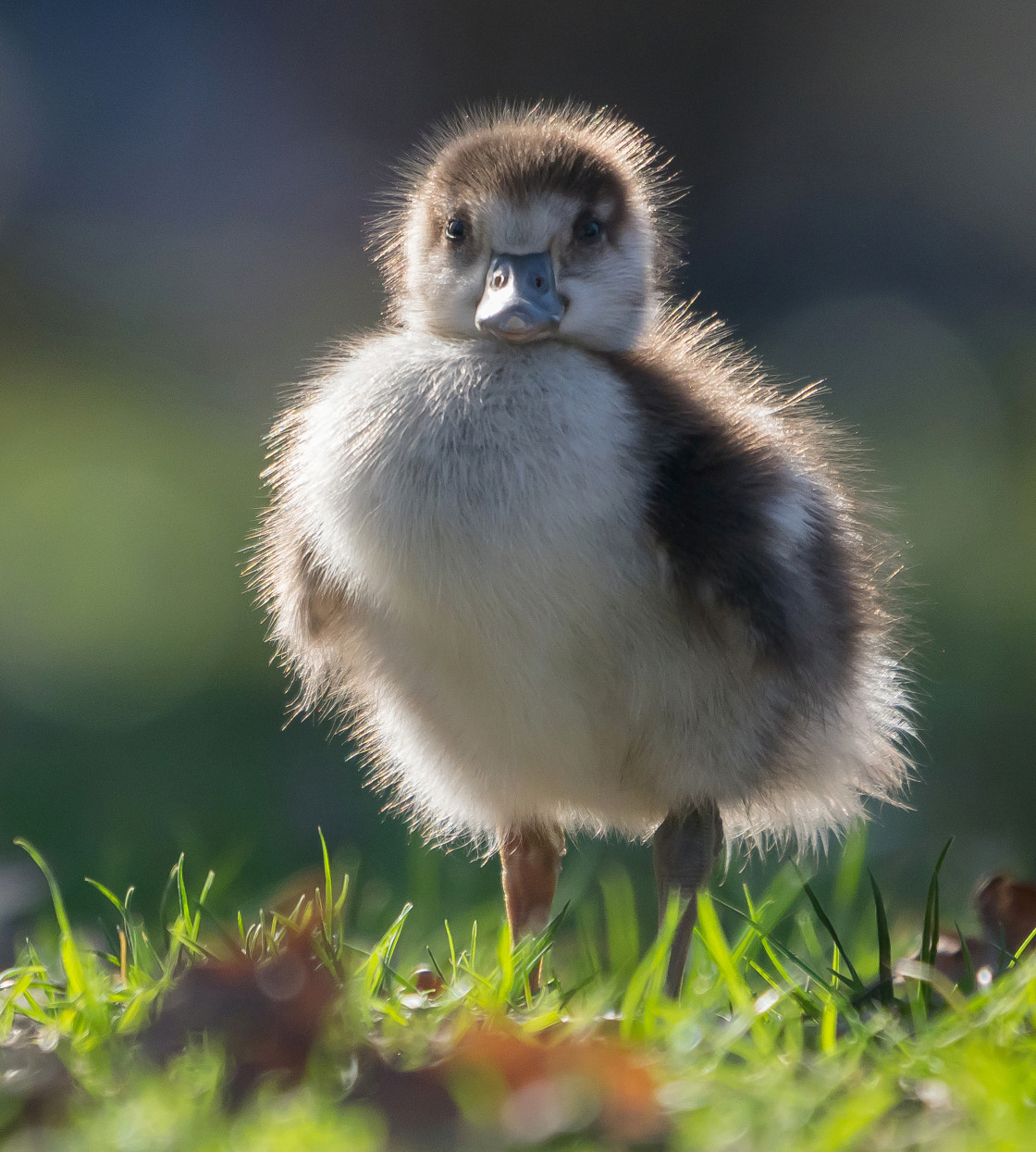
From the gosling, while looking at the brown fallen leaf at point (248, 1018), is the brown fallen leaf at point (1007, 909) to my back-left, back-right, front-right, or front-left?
back-left

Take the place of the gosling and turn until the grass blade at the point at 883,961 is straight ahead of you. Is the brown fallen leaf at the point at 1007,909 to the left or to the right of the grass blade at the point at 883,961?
left

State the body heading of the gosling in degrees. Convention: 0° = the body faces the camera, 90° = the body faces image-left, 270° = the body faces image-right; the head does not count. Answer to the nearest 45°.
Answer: approximately 45°

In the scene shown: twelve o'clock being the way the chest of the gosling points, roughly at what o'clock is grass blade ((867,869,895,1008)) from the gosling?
The grass blade is roughly at 9 o'clock from the gosling.

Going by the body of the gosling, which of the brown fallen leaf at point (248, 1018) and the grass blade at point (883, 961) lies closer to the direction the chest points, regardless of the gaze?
the brown fallen leaf

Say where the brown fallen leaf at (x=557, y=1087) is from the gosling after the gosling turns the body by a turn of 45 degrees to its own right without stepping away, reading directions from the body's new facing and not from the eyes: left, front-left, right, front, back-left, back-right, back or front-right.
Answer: left
